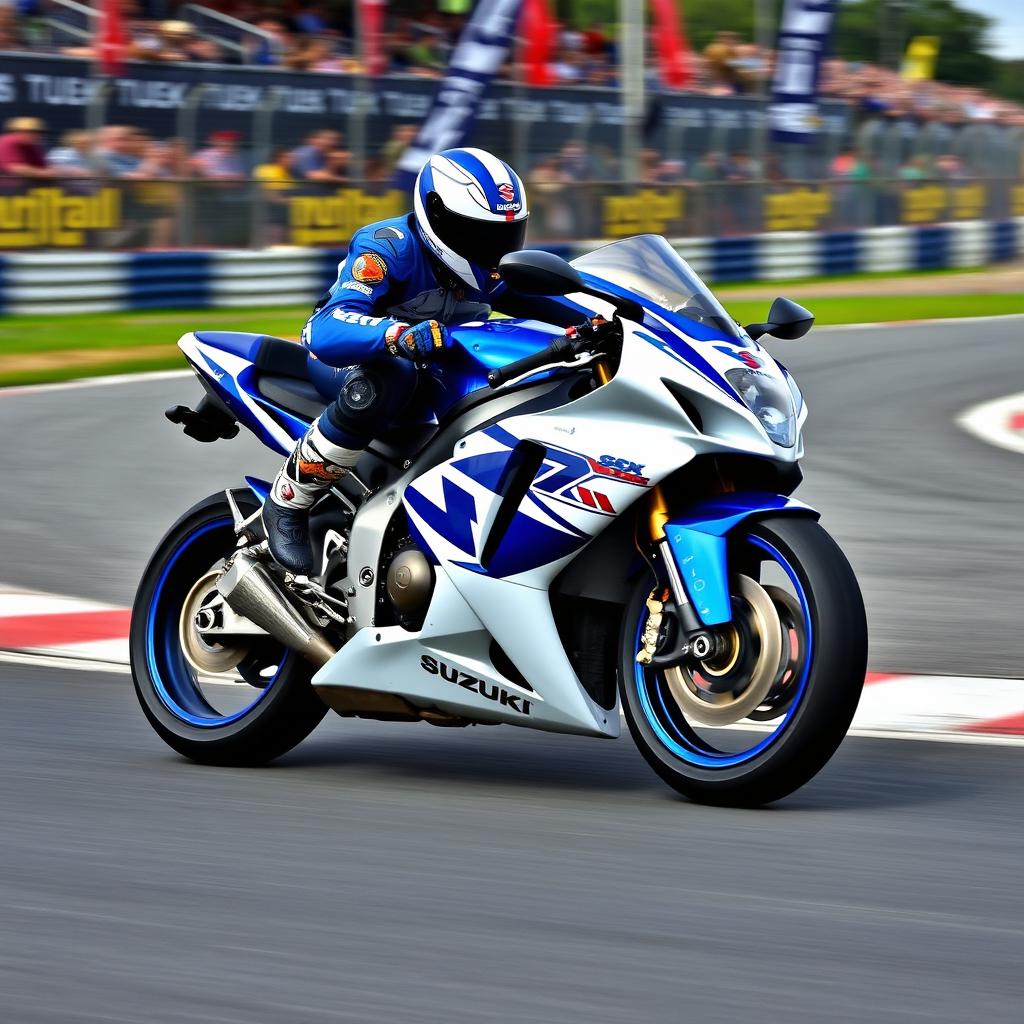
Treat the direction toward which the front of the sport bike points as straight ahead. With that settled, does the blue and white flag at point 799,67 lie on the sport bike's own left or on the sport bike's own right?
on the sport bike's own left

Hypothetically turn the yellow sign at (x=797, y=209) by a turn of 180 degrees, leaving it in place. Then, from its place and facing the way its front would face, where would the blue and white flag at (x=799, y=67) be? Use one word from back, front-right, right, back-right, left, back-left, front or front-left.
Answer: front

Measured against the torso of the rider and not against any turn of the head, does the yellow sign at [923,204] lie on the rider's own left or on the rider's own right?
on the rider's own left

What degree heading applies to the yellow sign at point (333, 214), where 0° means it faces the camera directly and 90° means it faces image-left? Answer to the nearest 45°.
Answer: approximately 0°

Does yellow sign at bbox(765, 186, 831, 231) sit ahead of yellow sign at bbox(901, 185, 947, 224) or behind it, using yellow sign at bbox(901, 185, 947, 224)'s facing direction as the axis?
ahead

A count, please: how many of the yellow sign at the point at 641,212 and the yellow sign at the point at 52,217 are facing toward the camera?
2
